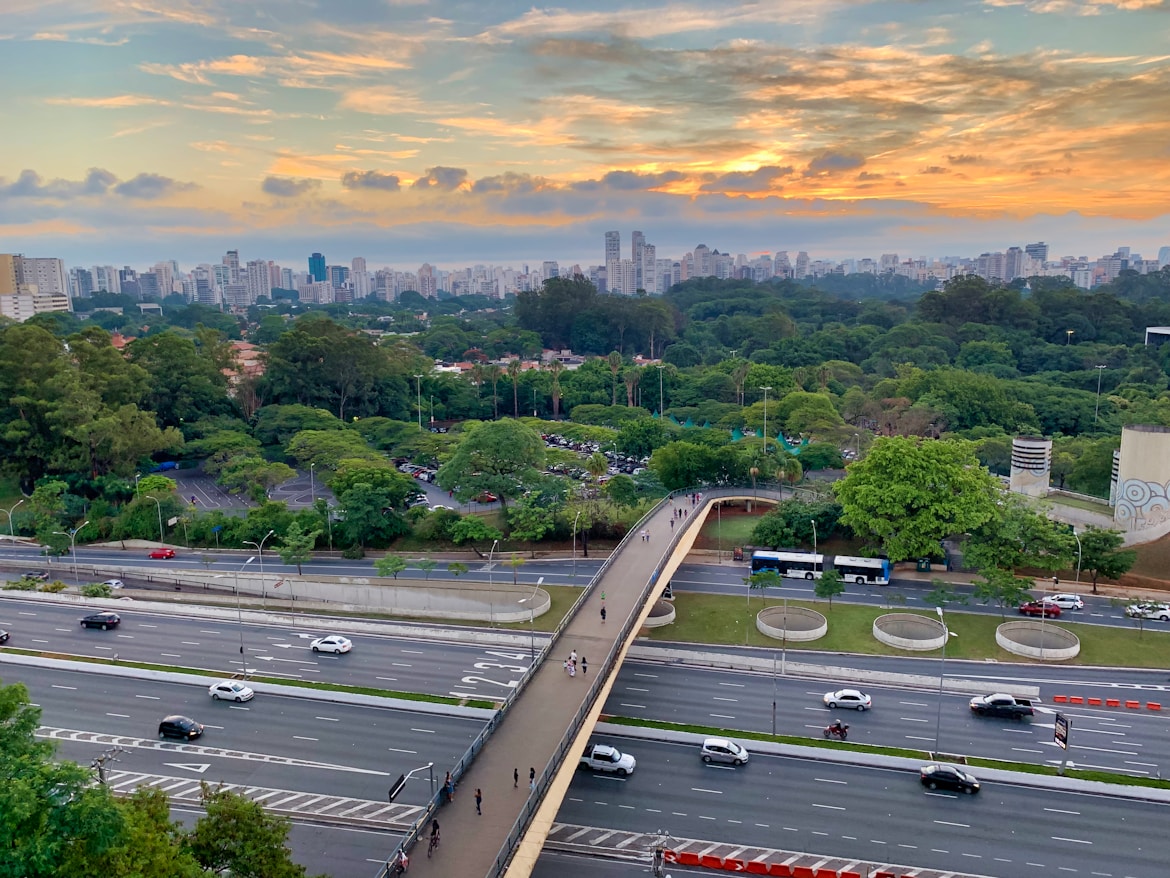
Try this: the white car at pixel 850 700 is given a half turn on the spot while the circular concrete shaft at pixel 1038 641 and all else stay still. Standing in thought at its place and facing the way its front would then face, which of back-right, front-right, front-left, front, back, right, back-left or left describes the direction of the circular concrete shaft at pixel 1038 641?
front-left

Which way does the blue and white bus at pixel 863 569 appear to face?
to the viewer's left

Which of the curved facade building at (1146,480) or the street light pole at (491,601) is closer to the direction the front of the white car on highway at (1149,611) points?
the street light pole

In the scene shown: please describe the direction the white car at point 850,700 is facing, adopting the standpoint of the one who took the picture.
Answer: facing to the left of the viewer

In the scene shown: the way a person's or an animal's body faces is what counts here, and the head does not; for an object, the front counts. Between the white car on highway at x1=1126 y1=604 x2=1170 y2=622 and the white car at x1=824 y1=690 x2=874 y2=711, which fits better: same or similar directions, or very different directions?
same or similar directions

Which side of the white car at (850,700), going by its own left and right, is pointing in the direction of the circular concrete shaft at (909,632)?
right

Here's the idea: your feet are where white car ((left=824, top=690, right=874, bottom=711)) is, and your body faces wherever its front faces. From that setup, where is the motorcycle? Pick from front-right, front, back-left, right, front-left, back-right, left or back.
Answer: left

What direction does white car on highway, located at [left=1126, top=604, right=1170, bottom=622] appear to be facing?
to the viewer's left

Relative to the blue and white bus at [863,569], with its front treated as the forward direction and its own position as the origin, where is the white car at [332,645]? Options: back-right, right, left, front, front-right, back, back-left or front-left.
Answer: front-left

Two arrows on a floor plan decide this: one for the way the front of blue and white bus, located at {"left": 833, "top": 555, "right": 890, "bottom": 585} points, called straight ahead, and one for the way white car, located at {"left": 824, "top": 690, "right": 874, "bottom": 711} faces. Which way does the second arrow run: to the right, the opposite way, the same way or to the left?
the same way

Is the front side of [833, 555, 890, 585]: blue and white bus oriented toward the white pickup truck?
no

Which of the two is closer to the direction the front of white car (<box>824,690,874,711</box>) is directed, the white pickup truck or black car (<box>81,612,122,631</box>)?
the black car

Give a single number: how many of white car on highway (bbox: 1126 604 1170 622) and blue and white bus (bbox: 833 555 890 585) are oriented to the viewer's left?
2
